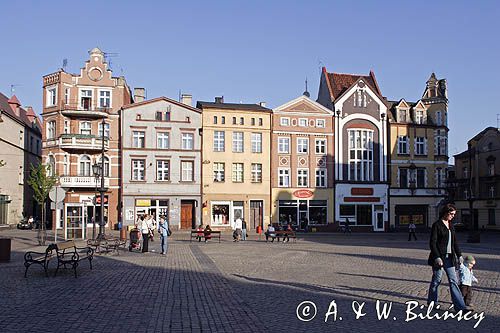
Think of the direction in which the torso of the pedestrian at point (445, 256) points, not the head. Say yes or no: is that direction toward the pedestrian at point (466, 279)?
no

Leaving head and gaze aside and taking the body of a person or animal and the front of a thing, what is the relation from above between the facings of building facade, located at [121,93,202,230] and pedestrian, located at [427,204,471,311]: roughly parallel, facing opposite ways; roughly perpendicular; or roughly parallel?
roughly parallel

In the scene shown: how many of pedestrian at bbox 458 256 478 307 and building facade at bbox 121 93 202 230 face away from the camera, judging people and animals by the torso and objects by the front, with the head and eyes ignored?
0

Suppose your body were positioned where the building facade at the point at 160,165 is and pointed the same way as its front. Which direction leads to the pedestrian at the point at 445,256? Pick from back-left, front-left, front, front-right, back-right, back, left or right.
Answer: front

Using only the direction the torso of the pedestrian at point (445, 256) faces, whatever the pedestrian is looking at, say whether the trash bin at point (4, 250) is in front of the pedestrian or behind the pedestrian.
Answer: behind

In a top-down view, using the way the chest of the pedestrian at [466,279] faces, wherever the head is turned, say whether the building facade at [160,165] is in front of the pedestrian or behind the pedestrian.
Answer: behind

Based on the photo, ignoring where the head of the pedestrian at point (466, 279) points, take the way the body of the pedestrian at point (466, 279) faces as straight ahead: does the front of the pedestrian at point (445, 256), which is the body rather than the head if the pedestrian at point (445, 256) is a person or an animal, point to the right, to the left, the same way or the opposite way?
the same way

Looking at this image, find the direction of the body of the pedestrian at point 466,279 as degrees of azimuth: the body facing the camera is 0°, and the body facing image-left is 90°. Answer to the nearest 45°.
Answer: approximately 315°

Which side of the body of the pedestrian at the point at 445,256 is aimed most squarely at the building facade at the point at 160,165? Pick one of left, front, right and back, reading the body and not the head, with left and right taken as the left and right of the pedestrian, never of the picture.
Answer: back

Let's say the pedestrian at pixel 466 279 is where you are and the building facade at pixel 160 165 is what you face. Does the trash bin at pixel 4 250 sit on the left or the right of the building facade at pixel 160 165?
left

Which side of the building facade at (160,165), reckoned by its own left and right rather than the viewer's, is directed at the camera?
front

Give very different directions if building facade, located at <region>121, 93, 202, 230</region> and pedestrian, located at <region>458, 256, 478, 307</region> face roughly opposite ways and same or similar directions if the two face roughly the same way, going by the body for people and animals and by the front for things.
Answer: same or similar directions

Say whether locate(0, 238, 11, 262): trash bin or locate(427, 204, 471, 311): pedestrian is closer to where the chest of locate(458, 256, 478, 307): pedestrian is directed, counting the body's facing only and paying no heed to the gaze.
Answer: the pedestrian

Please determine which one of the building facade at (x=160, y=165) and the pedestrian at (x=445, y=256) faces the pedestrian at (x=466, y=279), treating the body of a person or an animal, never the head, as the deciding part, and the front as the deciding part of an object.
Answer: the building facade
